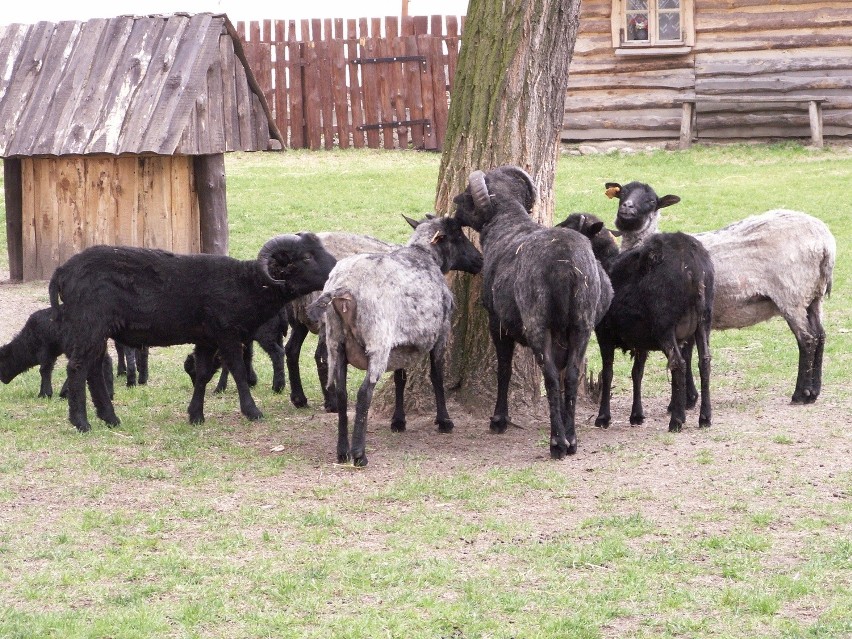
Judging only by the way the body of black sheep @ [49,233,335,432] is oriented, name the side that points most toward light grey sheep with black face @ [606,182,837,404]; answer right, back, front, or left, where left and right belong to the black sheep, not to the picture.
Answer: front

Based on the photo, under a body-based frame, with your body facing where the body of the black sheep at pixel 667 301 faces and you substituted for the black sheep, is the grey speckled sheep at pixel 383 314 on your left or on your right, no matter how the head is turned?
on your left

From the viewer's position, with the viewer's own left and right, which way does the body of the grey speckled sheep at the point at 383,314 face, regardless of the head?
facing away from the viewer and to the right of the viewer

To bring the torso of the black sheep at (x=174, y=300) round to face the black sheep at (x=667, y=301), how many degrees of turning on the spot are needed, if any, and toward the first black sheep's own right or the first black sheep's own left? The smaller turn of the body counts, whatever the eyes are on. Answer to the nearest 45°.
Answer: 0° — it already faces it

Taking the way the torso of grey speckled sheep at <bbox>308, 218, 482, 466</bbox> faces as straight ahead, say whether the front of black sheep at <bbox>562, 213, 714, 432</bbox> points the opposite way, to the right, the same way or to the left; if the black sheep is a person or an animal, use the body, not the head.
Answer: to the left

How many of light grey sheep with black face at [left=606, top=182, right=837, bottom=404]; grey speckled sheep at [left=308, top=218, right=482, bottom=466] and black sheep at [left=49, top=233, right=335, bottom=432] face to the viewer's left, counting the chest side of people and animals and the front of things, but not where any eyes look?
1

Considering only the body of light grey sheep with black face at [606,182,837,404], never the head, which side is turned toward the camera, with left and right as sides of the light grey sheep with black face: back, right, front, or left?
left

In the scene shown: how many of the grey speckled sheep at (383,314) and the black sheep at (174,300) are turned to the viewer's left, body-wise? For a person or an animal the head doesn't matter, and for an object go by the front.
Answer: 0

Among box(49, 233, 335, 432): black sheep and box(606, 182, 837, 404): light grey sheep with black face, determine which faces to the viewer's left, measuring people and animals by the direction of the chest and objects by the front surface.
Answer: the light grey sheep with black face

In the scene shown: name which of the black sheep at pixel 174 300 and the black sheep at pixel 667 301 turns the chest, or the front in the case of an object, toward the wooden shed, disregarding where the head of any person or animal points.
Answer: the black sheep at pixel 667 301

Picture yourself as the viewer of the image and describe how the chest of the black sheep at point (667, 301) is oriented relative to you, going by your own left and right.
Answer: facing away from the viewer and to the left of the viewer

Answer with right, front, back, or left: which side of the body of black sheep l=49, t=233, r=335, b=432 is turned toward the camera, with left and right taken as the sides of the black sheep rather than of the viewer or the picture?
right

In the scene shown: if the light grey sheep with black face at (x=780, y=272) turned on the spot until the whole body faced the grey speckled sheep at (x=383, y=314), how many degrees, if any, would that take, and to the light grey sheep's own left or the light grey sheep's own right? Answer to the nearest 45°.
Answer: approximately 45° to the light grey sheep's own left

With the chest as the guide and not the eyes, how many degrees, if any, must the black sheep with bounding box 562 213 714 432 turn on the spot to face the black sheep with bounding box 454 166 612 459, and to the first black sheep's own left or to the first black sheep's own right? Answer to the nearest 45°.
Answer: approximately 90° to the first black sheep's own left

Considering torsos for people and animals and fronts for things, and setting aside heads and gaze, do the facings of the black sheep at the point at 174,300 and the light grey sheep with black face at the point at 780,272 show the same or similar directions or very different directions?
very different directions

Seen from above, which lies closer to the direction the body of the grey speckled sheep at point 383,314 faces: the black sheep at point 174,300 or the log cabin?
the log cabin

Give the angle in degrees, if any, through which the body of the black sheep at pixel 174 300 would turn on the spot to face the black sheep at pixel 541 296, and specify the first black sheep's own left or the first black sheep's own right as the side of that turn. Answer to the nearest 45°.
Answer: approximately 45° to the first black sheep's own right

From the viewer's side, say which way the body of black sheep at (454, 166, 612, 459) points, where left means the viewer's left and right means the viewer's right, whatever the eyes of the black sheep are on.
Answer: facing away from the viewer and to the left of the viewer

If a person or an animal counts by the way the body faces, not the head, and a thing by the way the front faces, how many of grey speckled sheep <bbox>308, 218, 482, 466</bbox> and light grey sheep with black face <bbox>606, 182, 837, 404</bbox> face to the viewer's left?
1
